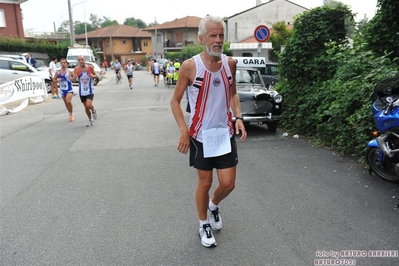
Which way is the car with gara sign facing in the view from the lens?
facing the viewer

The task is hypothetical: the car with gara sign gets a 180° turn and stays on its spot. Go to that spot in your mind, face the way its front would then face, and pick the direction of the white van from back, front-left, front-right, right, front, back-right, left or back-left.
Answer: front-left

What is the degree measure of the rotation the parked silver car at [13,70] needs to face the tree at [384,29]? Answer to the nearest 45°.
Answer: approximately 45° to its right

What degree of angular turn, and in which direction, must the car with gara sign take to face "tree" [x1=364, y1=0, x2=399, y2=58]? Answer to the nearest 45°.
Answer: approximately 90° to its left

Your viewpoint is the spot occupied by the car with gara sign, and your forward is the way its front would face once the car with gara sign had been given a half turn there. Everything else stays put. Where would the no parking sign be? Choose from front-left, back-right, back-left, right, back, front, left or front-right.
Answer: front

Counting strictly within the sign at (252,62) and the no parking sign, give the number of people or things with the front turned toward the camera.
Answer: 2

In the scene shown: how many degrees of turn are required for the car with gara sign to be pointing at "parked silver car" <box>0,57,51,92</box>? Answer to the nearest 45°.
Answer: approximately 135° to its right

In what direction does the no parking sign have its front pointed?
toward the camera

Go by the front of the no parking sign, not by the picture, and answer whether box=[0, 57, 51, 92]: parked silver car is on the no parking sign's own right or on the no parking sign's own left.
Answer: on the no parking sign's own right

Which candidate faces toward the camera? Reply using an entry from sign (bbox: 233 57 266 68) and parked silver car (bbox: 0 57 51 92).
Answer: the sign

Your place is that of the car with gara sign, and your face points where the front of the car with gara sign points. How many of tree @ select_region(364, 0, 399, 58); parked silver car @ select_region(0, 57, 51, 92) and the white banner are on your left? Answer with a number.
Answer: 1

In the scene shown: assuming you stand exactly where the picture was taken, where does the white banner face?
facing the viewer and to the right of the viewer

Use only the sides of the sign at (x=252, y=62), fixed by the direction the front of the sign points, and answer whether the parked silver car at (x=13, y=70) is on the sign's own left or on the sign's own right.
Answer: on the sign's own right

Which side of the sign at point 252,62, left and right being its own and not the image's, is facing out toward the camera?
front
